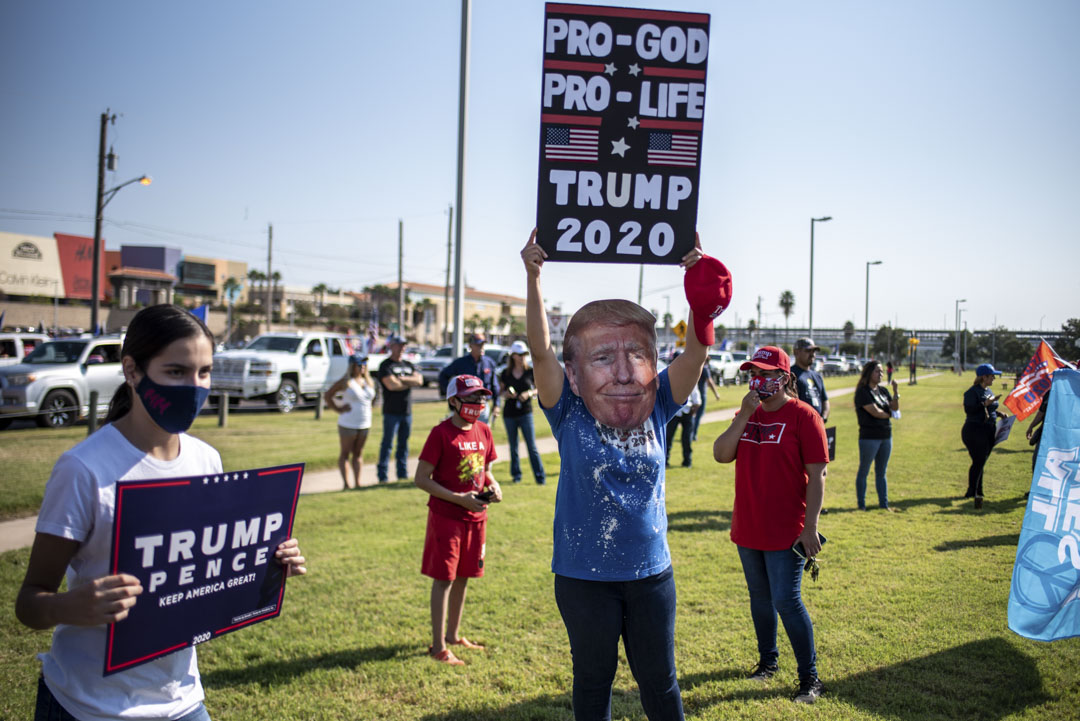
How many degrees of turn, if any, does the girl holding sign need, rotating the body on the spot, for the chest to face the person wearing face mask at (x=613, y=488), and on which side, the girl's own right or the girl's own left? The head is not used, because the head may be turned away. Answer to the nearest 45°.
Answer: approximately 45° to the girl's own left

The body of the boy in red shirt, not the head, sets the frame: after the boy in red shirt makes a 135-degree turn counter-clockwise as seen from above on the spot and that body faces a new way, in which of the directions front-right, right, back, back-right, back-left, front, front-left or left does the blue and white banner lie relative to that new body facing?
right

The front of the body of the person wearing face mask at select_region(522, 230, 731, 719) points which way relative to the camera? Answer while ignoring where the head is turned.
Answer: toward the camera

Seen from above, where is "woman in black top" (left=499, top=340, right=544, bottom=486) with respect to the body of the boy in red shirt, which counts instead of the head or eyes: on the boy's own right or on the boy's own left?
on the boy's own left

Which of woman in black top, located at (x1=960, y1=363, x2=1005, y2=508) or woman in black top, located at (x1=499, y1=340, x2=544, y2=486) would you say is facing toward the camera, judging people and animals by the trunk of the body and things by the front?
woman in black top, located at (x1=499, y1=340, x2=544, y2=486)

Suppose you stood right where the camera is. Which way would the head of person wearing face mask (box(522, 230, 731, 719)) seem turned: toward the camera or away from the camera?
toward the camera

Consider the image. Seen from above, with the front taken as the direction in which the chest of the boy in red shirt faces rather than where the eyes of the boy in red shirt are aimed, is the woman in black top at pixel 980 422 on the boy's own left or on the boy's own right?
on the boy's own left

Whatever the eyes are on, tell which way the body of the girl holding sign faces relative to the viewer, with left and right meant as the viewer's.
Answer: facing the viewer and to the right of the viewer

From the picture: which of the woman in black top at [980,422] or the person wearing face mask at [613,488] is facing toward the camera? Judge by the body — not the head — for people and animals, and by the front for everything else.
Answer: the person wearing face mask

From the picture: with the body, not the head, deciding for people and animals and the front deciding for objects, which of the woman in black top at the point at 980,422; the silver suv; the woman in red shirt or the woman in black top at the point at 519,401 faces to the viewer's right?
the woman in black top at the point at 980,422
